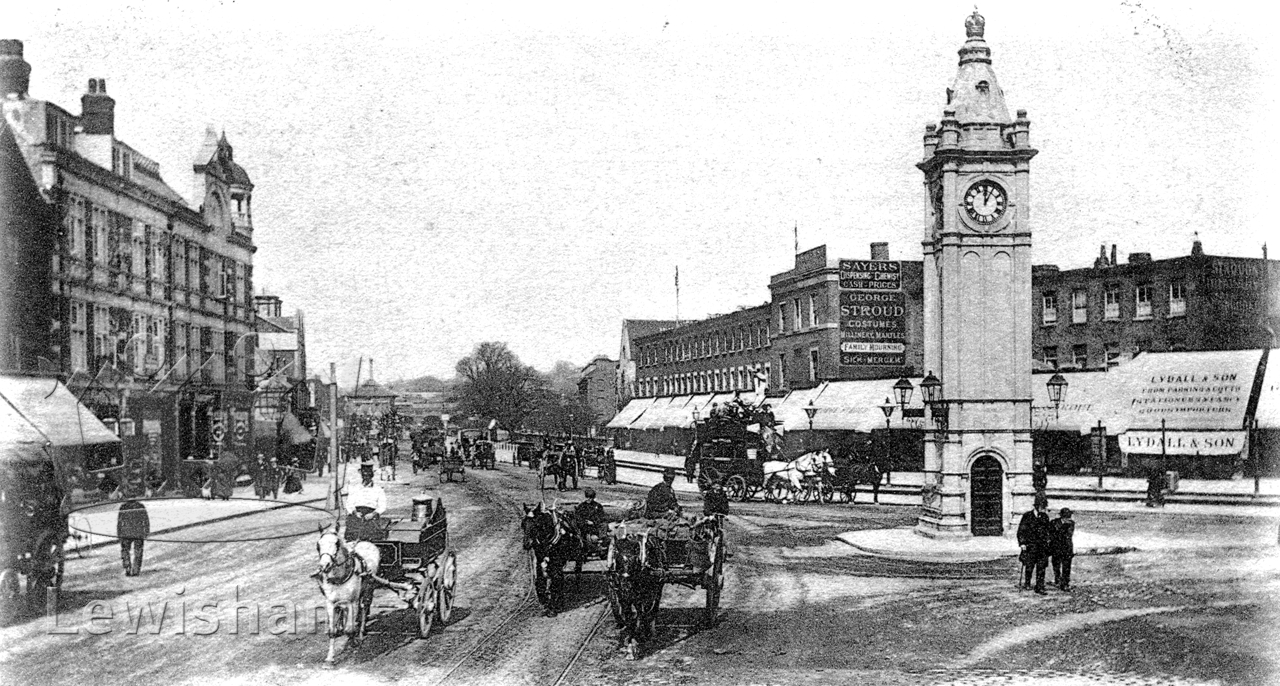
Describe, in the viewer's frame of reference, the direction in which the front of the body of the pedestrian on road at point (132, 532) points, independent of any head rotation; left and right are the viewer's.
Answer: facing away from the viewer

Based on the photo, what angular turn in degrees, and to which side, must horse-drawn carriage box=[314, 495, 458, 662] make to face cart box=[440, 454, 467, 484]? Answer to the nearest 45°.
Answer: approximately 135° to its right

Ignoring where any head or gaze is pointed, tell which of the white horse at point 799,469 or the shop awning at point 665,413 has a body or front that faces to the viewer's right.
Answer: the white horse

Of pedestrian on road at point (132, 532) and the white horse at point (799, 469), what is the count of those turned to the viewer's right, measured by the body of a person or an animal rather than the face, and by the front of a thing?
1

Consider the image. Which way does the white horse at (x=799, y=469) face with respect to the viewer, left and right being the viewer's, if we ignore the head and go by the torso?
facing to the right of the viewer

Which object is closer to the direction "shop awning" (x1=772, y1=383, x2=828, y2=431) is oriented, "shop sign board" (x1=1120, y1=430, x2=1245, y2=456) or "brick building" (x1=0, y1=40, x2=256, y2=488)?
the brick building

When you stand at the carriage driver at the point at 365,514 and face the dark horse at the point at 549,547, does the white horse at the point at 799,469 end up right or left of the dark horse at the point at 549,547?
left
